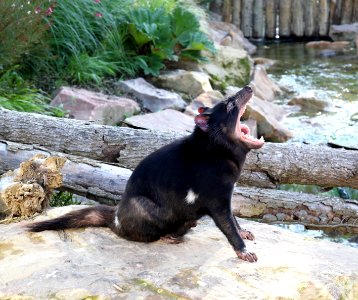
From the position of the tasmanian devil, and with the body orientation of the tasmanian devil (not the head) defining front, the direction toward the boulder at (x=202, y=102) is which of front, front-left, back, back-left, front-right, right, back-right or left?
left

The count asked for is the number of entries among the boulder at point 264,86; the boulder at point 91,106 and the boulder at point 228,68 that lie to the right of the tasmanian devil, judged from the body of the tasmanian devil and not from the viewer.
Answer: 0

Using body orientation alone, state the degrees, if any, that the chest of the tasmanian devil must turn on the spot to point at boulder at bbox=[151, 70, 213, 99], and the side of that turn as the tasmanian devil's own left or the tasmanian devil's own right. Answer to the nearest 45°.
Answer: approximately 90° to the tasmanian devil's own left

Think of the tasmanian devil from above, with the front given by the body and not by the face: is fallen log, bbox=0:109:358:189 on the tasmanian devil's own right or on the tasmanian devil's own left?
on the tasmanian devil's own left

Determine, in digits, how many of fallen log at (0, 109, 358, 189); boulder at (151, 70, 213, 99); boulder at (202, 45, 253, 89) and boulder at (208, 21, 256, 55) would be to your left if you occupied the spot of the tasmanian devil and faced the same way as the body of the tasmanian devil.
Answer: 4

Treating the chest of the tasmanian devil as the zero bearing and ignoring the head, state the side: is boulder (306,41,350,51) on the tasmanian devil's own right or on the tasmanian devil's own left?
on the tasmanian devil's own left

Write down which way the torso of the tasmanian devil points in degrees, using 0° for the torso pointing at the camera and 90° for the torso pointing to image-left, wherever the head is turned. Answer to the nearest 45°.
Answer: approximately 270°

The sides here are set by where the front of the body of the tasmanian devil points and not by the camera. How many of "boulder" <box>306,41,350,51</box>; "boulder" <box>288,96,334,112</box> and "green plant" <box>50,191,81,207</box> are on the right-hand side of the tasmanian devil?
0

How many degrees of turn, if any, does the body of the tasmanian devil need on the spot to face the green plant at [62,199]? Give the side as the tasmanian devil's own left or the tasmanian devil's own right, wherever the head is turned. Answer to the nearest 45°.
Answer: approximately 135° to the tasmanian devil's own left

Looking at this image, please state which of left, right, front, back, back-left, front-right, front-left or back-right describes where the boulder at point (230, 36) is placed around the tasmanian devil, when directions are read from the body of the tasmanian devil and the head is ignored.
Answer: left

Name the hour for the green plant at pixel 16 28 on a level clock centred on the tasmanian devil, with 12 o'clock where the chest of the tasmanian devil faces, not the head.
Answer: The green plant is roughly at 8 o'clock from the tasmanian devil.

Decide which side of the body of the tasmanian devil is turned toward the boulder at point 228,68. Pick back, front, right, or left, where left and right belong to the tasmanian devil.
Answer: left
